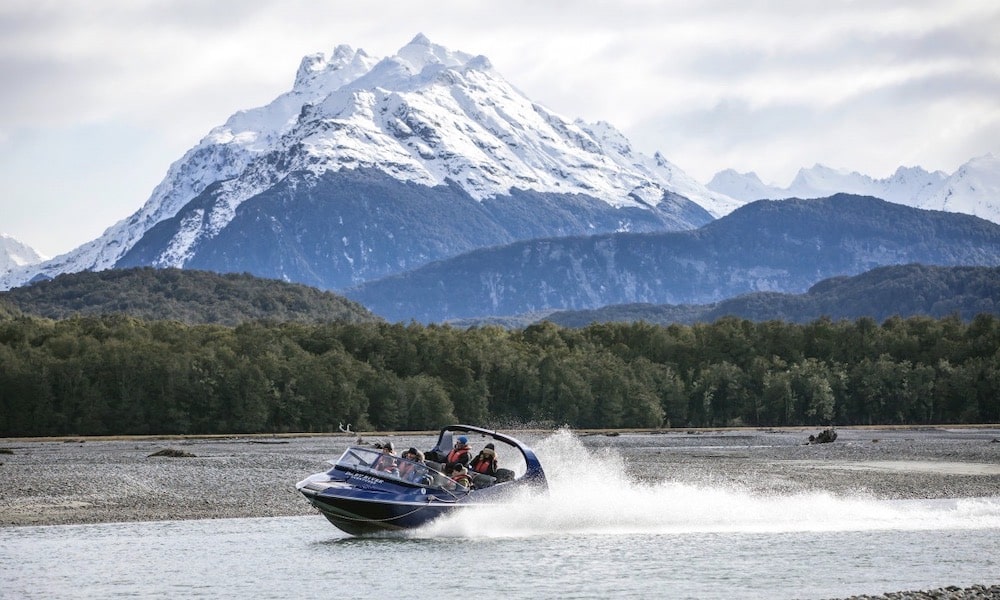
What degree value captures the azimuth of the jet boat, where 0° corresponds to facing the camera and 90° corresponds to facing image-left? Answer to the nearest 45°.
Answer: approximately 45°

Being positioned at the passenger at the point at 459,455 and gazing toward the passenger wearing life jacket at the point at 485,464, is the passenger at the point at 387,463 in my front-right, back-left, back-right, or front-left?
back-right
